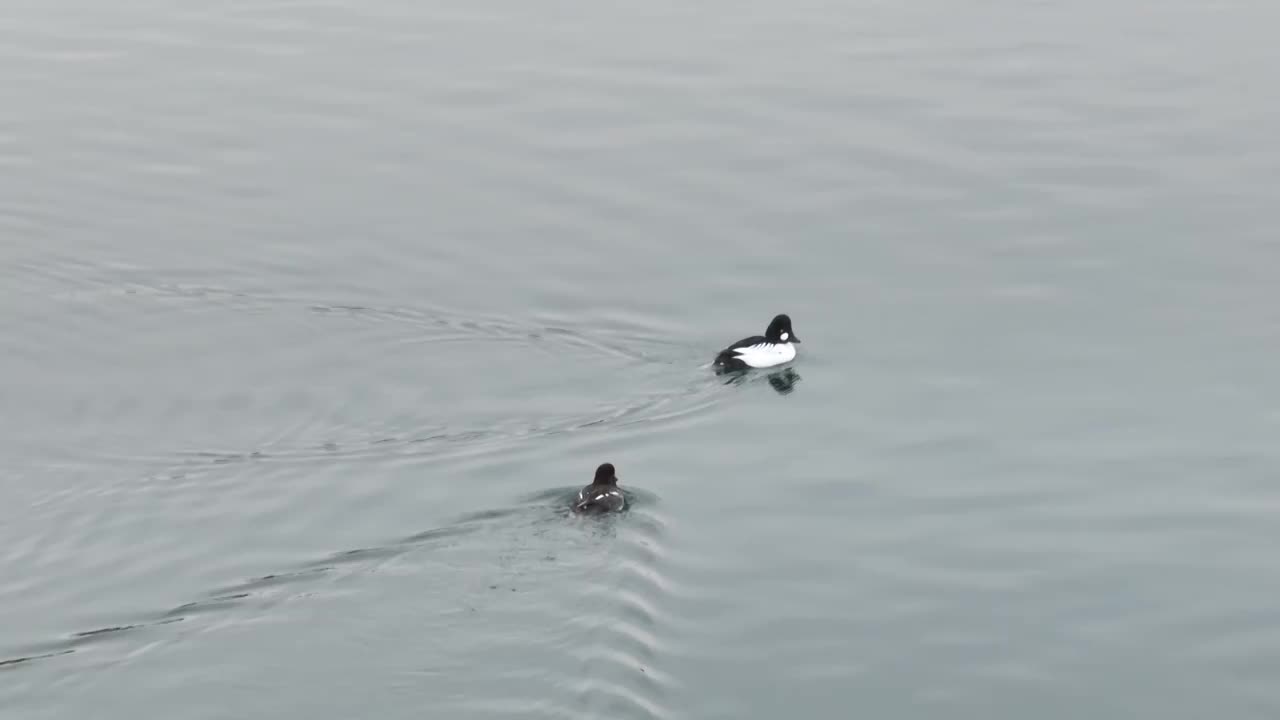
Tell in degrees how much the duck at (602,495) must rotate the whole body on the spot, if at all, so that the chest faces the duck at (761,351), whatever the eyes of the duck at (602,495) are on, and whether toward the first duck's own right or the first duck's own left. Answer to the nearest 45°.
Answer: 0° — it already faces it

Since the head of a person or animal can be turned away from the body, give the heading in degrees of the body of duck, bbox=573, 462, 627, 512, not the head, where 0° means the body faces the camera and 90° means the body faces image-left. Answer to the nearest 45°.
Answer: approximately 225°

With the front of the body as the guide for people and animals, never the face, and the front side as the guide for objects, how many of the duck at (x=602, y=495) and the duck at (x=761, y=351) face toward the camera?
0

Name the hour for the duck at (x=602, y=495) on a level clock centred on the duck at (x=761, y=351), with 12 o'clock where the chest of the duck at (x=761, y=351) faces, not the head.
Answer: the duck at (x=602, y=495) is roughly at 4 o'clock from the duck at (x=761, y=351).

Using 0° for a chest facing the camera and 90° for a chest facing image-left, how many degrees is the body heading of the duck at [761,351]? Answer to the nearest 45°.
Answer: approximately 270°
